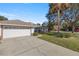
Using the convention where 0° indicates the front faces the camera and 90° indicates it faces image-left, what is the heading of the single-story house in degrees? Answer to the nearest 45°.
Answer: approximately 315°
